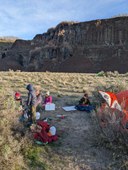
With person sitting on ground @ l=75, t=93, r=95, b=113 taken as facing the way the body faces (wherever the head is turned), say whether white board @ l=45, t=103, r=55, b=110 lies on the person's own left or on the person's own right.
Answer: on the person's own right

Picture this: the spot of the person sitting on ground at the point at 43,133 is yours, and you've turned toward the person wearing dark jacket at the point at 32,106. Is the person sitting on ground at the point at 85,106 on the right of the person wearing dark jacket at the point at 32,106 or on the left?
right

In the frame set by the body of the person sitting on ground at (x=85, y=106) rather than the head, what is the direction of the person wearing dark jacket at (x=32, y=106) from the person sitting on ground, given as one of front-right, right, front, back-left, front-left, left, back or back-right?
front-right

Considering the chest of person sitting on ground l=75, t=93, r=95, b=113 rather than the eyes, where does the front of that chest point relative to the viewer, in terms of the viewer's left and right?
facing the viewer

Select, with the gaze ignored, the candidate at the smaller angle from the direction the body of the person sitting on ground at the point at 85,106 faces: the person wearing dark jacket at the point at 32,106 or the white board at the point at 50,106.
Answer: the person wearing dark jacket
